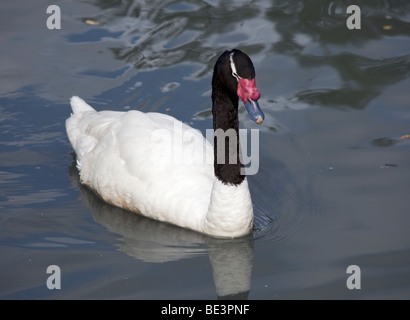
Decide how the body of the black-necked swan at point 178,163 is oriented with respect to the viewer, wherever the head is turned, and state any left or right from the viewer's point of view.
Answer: facing the viewer and to the right of the viewer
